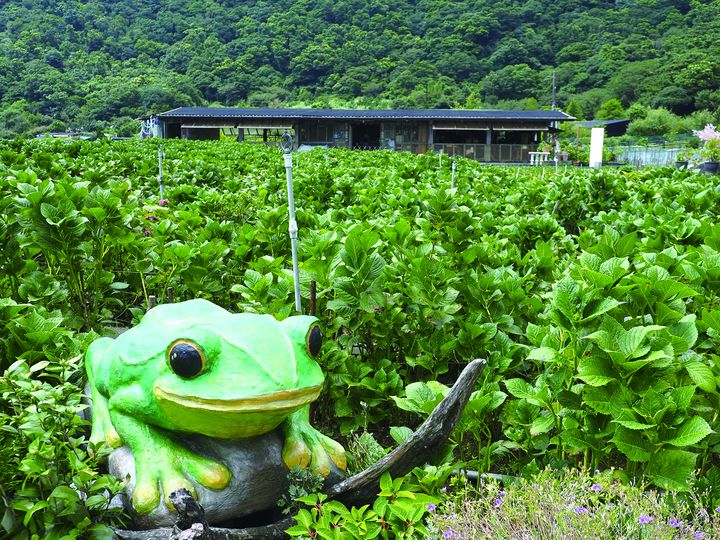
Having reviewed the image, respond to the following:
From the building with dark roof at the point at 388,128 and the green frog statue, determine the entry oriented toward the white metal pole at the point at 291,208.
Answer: the building with dark roof

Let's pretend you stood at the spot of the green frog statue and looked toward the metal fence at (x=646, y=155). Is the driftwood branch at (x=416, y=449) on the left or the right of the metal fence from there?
right

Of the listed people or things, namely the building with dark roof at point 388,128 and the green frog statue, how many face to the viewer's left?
0

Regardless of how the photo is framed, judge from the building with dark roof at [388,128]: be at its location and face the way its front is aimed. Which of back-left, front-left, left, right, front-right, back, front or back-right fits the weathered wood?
front

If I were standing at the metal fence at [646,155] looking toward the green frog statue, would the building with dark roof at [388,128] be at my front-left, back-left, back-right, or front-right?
front-right

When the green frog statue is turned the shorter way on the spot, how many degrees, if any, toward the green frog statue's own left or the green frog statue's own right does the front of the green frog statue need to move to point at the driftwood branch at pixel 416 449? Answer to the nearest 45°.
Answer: approximately 45° to the green frog statue's own left

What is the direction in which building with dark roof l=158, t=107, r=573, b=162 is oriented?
toward the camera

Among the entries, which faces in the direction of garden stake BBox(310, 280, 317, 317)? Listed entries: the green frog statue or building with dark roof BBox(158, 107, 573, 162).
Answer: the building with dark roof

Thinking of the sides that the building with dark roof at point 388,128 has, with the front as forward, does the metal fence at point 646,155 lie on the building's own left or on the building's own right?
on the building's own left

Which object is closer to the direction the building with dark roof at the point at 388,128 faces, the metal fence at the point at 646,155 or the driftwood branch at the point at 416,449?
the driftwood branch

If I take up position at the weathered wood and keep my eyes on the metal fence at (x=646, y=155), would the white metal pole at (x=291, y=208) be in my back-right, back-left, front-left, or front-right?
front-left

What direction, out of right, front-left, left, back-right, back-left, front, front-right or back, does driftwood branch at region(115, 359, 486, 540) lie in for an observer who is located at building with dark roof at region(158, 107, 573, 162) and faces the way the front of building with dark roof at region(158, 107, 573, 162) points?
front

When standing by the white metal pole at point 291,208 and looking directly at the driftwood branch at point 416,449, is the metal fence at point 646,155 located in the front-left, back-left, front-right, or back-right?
back-left

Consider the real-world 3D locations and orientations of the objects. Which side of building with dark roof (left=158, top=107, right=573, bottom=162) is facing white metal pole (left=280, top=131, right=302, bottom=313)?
front

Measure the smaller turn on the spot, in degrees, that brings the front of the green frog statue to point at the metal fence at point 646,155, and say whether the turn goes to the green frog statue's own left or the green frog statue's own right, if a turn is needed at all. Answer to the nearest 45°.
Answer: approximately 90° to the green frog statue's own left
